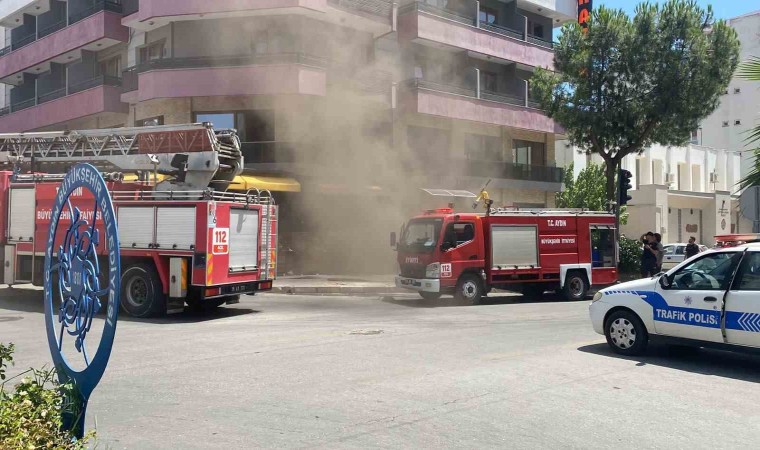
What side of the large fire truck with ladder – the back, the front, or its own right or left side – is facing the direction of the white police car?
back

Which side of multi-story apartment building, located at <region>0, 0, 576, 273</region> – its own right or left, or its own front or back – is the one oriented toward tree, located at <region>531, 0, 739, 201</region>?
left

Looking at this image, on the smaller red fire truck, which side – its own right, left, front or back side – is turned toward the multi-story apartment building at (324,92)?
right

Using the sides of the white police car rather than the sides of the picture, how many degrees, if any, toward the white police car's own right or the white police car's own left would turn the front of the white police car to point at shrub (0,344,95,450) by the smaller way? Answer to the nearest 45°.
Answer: approximately 45° to the white police car's own left

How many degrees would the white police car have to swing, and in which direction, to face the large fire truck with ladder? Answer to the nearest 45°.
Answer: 0° — it already faces it

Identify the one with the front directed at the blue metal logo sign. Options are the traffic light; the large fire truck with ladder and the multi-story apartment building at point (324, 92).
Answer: the multi-story apartment building

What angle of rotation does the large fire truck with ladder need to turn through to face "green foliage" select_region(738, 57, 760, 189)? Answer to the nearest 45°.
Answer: approximately 180°

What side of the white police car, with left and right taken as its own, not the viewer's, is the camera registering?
left
